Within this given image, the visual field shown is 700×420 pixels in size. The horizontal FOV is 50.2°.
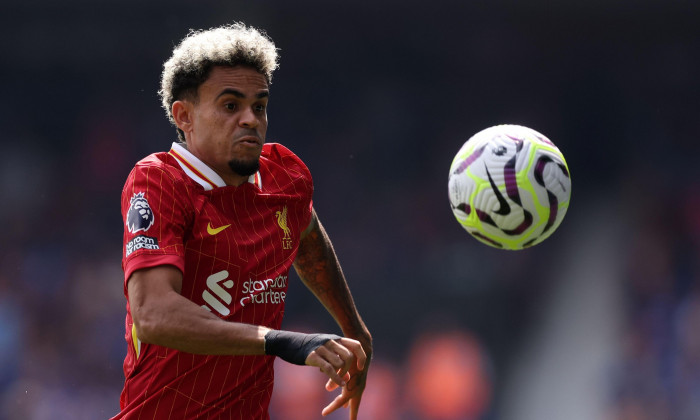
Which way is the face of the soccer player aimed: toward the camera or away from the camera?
toward the camera

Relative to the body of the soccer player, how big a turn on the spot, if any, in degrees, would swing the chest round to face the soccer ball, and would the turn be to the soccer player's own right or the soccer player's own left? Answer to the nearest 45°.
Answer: approximately 45° to the soccer player's own left

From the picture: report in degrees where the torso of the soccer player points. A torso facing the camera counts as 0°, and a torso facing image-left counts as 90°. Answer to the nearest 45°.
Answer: approximately 315°
